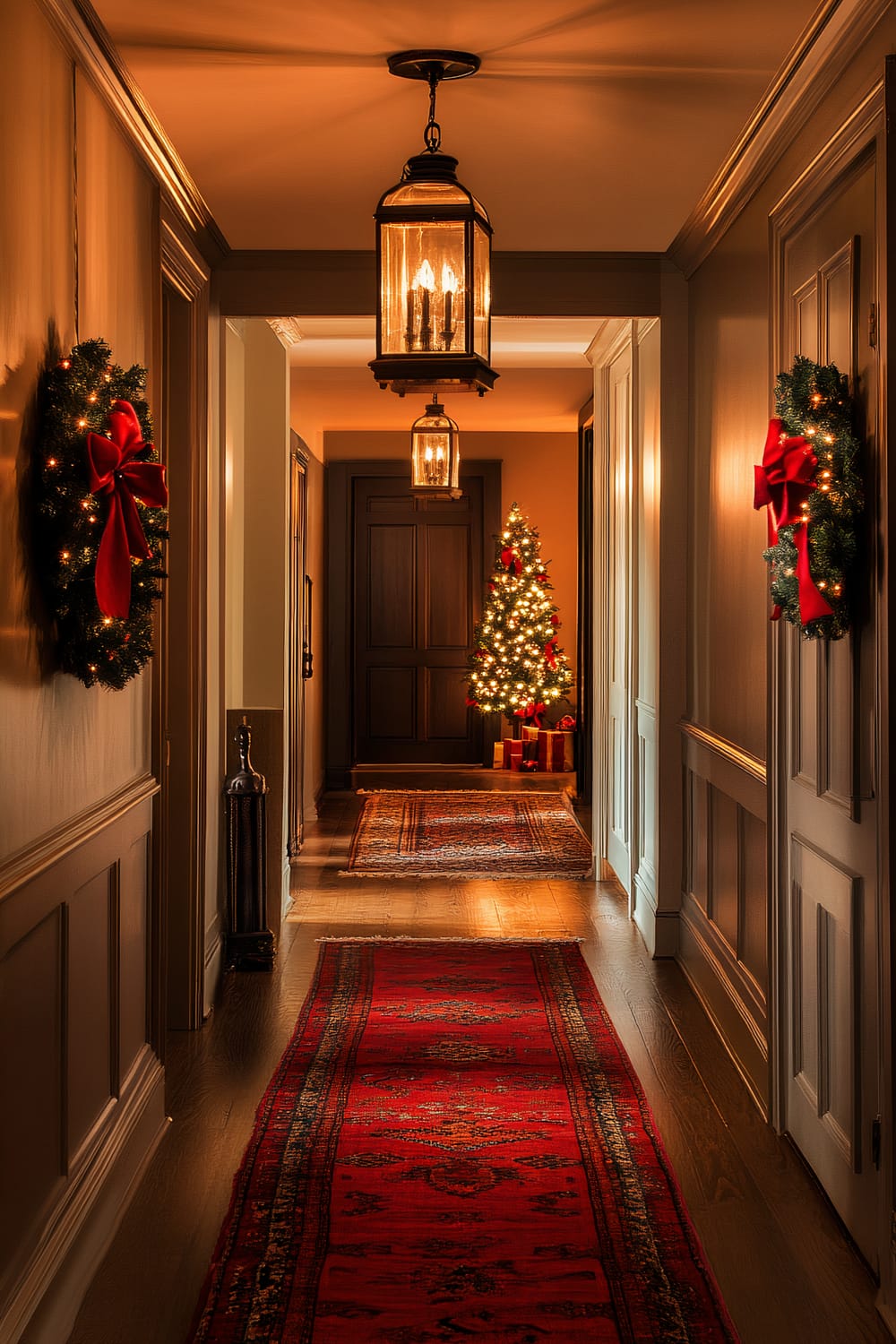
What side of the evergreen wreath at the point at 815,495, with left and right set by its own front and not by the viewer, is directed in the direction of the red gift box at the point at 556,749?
right

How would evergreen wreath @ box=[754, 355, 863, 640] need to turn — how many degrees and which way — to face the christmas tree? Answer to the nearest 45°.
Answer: approximately 90° to its right

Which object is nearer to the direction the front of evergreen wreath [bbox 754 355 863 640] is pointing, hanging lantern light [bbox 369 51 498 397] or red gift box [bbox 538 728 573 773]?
the hanging lantern light

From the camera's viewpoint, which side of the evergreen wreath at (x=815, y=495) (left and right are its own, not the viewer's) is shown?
left

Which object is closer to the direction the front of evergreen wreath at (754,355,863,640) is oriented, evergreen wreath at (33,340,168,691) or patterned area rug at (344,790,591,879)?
the evergreen wreath
